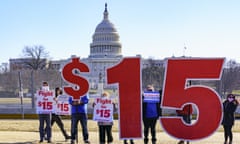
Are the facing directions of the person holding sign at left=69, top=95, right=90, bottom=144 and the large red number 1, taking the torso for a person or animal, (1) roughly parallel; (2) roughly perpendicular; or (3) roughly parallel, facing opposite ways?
roughly parallel

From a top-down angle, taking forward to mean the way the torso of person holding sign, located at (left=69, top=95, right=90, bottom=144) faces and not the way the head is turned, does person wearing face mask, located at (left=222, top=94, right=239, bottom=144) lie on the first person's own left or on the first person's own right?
on the first person's own left

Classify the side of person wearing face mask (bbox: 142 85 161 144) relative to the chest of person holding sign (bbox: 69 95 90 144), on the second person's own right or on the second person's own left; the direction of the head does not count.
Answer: on the second person's own left

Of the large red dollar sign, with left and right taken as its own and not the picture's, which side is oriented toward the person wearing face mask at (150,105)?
left

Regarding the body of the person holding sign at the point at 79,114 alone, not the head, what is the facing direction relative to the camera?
toward the camera

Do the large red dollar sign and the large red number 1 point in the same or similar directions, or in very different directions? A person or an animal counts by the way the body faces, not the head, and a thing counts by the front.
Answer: same or similar directions

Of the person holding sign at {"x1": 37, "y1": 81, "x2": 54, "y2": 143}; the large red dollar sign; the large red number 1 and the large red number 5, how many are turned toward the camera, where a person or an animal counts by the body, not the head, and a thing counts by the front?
4

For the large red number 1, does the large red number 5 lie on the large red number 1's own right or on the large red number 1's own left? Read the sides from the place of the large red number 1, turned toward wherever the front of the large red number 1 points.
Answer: on the large red number 1's own left

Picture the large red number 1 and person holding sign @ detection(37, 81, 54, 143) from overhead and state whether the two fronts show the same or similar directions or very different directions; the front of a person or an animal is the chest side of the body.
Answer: same or similar directions

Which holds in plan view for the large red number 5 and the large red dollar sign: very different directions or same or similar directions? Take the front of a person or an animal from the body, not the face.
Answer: same or similar directions

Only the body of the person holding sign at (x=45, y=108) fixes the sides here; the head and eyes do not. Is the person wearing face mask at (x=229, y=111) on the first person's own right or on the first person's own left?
on the first person's own left

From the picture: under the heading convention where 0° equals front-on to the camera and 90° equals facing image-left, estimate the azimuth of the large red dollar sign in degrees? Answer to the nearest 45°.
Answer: approximately 0°

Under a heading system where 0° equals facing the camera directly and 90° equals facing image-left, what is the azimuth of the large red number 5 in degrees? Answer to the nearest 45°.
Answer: approximately 0°

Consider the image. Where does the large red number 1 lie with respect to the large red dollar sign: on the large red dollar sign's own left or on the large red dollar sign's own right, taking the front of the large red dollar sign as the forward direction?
on the large red dollar sign's own left

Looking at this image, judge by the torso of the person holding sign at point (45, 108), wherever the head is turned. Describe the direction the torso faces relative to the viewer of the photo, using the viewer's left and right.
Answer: facing the viewer
